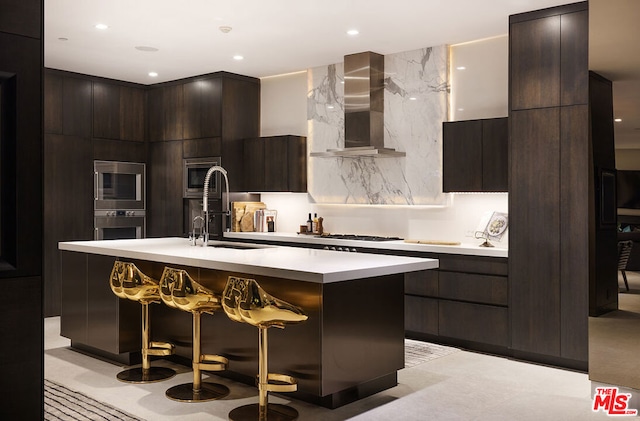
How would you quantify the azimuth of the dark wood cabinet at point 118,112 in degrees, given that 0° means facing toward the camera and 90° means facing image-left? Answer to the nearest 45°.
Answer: approximately 315°

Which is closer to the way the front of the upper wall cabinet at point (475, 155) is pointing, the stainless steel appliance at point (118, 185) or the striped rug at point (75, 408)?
the striped rug

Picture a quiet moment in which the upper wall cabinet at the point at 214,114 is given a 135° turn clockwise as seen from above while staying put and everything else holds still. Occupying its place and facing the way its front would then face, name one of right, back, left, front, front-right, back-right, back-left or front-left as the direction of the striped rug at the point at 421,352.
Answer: back-right

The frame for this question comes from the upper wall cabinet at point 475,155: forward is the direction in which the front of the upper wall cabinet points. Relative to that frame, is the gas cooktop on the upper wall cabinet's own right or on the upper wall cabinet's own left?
on the upper wall cabinet's own right

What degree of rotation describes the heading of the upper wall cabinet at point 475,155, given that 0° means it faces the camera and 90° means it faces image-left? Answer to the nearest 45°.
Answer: approximately 45°

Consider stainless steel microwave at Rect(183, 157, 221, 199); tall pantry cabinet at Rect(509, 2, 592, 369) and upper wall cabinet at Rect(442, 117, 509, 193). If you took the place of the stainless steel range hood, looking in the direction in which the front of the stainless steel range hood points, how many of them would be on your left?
2

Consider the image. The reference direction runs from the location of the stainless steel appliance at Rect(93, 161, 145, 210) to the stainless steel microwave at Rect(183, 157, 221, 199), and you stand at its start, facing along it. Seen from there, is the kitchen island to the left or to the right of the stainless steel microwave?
right

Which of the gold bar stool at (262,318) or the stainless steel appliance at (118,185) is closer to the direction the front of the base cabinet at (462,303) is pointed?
the gold bar stool

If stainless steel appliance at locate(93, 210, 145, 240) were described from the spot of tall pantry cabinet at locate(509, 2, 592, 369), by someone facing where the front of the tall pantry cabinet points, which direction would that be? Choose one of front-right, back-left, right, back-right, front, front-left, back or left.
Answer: front-right

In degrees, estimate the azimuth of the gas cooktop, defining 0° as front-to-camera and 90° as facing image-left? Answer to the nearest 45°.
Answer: approximately 45°
